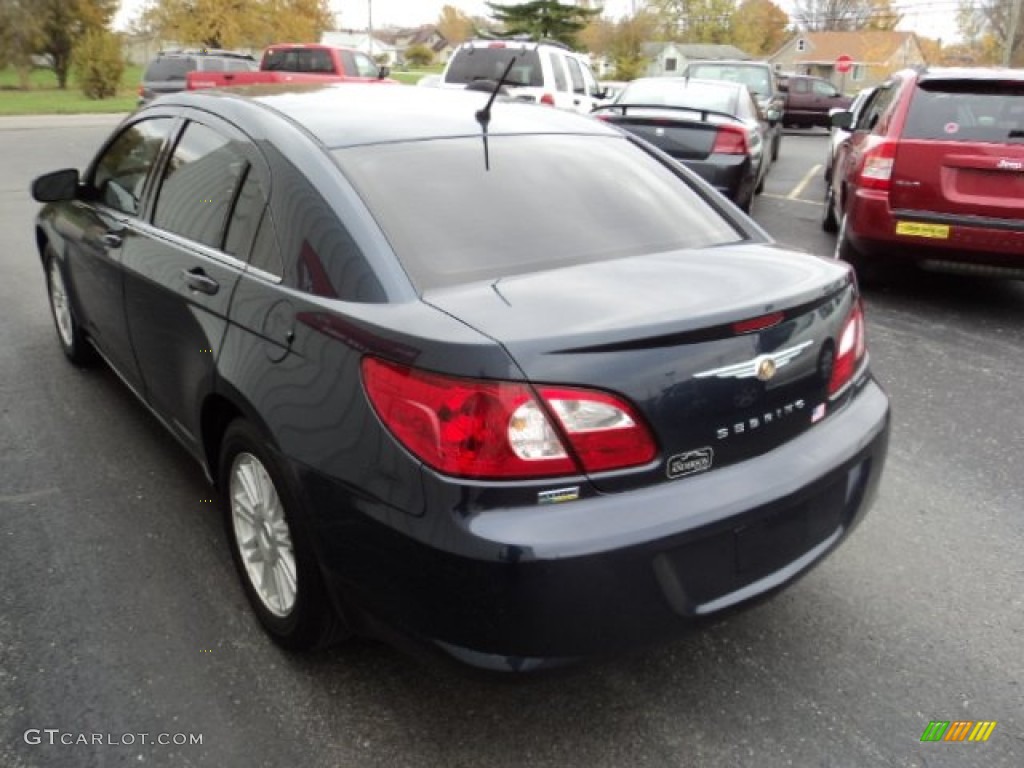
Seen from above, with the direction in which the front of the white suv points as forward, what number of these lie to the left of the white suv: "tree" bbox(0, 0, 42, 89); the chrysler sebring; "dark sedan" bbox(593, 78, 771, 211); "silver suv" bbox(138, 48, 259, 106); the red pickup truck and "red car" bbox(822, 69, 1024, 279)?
3

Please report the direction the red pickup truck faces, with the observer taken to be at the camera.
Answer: facing away from the viewer and to the right of the viewer

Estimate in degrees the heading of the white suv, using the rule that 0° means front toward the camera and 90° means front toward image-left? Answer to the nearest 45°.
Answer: approximately 225°

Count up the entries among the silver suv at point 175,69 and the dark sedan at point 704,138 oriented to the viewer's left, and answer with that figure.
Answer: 0

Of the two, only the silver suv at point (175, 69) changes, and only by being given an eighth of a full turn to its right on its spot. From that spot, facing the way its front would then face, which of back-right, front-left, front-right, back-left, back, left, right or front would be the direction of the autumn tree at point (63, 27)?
left

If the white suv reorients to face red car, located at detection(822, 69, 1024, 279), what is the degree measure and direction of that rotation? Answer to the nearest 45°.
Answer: approximately 135° to its right

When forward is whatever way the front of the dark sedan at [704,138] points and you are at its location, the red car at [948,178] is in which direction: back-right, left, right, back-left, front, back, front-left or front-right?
back-right

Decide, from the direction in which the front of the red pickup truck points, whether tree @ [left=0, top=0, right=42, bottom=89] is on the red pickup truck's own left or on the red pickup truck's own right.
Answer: on the red pickup truck's own left

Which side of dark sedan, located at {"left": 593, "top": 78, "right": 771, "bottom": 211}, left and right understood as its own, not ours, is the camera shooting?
back

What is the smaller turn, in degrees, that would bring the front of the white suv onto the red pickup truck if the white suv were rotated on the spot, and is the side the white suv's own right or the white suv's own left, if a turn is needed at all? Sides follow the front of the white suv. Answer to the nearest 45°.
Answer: approximately 90° to the white suv's own left

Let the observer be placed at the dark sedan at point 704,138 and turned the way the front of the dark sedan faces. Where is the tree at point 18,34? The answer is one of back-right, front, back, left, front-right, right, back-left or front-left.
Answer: front-left

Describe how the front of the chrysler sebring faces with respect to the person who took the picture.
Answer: facing away from the viewer and to the left of the viewer

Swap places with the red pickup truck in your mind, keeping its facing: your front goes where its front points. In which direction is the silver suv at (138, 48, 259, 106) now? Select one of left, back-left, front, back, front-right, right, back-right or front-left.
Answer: left

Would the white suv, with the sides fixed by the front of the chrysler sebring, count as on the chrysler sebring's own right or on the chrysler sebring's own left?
on the chrysler sebring's own right

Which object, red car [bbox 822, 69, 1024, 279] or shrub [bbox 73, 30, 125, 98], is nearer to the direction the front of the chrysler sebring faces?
the shrub

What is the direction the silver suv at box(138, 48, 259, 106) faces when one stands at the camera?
facing away from the viewer and to the right of the viewer
